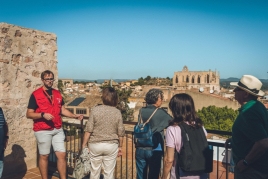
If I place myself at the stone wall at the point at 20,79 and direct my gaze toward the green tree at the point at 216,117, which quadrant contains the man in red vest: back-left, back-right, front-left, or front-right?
back-right

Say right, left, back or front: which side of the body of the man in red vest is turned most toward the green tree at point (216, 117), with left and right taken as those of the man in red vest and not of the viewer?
left

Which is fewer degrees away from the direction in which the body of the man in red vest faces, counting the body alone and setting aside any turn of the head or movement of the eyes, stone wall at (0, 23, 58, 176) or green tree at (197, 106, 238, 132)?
the green tree

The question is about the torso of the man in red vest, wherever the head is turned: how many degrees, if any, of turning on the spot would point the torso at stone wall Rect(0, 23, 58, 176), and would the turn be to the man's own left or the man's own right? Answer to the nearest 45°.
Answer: approximately 180°

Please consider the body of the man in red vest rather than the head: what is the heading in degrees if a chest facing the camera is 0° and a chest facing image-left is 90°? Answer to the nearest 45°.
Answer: approximately 315°
